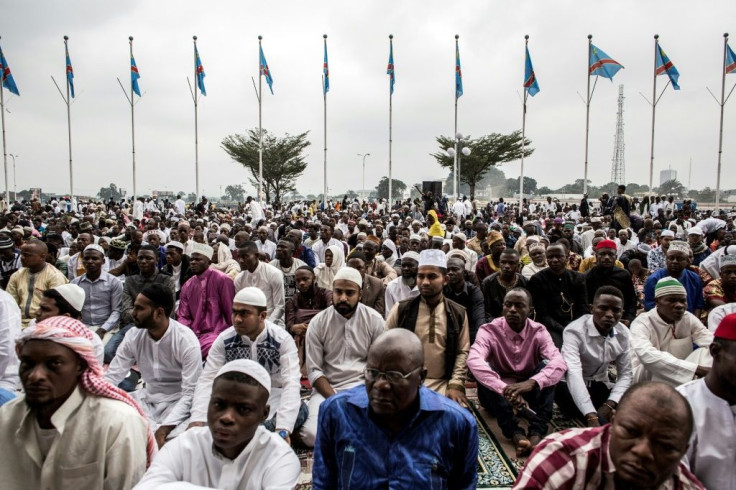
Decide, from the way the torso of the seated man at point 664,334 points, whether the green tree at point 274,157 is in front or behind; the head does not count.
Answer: behind

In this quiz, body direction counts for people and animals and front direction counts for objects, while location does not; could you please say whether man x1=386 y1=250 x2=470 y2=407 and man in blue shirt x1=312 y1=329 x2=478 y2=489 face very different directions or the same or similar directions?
same or similar directions

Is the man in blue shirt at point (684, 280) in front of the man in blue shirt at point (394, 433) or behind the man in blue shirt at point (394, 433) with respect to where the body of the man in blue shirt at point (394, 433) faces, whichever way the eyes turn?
behind

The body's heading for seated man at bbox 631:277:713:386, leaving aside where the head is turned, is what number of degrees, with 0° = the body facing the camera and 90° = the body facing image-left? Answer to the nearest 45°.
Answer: approximately 315°

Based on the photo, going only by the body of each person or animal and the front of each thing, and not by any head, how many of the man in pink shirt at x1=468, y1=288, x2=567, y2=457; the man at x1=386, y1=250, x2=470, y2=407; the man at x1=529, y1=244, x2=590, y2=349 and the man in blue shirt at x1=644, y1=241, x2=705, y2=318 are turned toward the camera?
4

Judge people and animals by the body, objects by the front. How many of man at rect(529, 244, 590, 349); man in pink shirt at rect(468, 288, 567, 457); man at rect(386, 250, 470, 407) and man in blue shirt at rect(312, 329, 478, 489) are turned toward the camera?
4

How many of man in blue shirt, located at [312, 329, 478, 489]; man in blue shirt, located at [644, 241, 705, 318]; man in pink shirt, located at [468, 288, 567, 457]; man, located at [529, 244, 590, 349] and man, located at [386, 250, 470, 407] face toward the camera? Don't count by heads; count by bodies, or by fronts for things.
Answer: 5

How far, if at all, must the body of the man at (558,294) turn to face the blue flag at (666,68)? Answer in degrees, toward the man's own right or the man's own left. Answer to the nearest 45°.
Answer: approximately 180°

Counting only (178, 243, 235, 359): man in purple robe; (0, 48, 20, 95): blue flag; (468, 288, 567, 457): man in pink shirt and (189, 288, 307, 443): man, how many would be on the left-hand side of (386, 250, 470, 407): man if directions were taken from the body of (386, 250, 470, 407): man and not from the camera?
1

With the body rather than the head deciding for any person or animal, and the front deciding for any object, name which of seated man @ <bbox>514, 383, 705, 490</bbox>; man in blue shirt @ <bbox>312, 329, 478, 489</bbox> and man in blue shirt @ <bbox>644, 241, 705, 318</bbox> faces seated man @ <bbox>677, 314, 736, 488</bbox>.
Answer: man in blue shirt @ <bbox>644, 241, 705, 318</bbox>

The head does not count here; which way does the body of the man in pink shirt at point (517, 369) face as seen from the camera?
toward the camera

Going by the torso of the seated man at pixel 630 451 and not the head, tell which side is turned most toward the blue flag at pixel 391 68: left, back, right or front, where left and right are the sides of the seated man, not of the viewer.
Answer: back

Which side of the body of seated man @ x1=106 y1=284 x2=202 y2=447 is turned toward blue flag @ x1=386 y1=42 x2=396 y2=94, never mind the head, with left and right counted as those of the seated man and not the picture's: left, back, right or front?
back

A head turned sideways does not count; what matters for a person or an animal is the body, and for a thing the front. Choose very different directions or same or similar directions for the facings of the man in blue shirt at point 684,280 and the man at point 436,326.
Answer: same or similar directions

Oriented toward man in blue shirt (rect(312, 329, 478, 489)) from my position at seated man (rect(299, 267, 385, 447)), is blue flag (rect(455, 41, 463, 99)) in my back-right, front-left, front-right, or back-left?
back-left

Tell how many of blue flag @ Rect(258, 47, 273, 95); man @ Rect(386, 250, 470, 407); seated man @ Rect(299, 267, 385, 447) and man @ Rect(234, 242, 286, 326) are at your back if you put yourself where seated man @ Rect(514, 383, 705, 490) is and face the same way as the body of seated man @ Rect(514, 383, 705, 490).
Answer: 4
